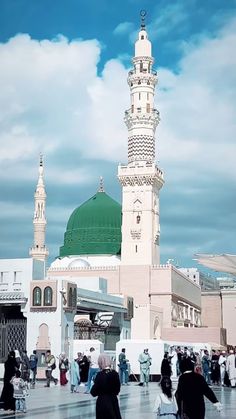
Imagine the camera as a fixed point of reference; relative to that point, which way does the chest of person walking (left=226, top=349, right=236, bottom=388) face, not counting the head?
away from the camera

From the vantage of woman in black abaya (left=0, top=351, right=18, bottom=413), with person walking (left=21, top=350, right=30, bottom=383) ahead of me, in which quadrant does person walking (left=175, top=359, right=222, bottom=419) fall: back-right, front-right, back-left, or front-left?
back-right

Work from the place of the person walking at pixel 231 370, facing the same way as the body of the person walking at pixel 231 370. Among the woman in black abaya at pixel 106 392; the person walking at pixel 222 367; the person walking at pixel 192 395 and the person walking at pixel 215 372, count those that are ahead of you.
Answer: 2

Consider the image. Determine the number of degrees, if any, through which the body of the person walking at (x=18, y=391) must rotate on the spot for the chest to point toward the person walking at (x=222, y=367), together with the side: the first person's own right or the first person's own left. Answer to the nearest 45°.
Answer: approximately 45° to the first person's own right

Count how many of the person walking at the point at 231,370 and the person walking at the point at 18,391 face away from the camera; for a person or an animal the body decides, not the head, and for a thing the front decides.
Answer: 2

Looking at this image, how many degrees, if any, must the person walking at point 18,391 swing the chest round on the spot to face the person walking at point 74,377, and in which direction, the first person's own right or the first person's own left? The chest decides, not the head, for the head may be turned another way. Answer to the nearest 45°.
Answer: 0° — they already face them

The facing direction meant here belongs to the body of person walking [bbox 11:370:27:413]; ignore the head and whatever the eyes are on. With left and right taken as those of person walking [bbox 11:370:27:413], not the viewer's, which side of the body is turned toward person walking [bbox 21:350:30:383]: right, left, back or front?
front

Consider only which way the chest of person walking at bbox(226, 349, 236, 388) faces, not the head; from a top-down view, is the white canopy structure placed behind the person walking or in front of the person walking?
behind
